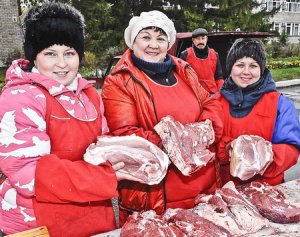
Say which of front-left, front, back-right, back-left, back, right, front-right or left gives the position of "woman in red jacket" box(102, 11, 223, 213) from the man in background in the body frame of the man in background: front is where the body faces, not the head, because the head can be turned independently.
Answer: front

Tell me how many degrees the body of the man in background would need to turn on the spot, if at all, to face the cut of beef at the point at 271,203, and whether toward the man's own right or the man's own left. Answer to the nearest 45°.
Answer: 0° — they already face it

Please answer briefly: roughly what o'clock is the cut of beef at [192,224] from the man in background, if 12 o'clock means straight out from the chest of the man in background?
The cut of beef is roughly at 12 o'clock from the man in background.

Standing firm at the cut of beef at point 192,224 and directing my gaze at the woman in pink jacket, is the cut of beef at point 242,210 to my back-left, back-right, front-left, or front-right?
back-right

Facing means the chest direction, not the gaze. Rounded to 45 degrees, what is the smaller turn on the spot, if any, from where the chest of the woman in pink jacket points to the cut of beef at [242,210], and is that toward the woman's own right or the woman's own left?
approximately 45° to the woman's own left

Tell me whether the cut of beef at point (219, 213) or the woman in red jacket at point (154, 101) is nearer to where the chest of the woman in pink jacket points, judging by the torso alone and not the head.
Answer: the cut of beef

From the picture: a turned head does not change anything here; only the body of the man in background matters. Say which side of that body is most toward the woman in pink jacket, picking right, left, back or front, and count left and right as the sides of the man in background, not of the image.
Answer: front

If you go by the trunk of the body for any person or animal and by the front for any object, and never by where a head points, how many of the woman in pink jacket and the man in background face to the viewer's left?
0

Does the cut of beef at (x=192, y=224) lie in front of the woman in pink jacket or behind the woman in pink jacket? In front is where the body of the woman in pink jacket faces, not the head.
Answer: in front

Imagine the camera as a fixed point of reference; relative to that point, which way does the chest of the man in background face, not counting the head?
toward the camera

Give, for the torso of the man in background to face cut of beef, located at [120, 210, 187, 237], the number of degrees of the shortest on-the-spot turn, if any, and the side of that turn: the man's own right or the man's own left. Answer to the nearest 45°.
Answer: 0° — they already face it

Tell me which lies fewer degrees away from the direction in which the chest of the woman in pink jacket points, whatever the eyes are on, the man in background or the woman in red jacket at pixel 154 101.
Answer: the woman in red jacket
